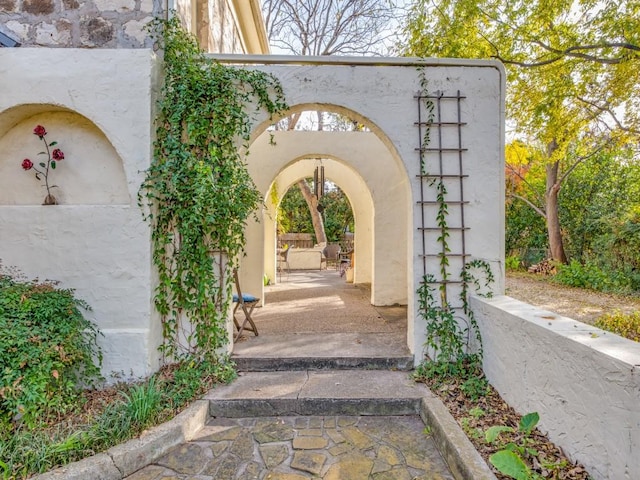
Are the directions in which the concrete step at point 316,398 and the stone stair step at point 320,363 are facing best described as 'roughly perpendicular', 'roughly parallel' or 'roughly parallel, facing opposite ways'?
roughly parallel

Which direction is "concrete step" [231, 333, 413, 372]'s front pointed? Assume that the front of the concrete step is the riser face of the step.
toward the camera

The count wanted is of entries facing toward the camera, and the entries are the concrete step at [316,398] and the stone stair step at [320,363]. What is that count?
2

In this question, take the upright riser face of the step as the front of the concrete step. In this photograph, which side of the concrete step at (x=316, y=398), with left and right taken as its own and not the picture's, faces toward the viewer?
front

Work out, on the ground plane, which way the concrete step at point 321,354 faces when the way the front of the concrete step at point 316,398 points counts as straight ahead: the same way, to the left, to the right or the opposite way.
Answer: the same way

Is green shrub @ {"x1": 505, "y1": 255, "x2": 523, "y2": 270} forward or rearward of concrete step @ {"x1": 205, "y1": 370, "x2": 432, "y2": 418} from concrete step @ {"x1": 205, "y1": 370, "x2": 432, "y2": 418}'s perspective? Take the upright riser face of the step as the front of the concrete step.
rearward

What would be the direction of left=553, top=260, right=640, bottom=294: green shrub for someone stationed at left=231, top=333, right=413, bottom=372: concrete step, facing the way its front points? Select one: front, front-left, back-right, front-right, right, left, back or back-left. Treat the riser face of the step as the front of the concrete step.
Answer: back-left

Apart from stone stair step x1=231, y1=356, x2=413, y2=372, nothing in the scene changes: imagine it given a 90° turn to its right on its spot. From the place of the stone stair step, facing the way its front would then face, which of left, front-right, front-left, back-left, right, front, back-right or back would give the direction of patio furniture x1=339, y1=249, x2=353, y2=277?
right

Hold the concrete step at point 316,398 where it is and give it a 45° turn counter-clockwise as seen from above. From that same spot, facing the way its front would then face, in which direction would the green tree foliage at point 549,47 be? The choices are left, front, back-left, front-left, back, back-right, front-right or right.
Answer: left

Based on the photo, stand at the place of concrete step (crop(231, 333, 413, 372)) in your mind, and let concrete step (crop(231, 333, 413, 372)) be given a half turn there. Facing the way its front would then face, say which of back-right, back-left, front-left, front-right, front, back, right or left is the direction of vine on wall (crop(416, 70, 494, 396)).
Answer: right

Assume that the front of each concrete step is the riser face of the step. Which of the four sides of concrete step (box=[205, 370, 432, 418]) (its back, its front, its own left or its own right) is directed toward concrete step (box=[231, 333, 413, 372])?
back

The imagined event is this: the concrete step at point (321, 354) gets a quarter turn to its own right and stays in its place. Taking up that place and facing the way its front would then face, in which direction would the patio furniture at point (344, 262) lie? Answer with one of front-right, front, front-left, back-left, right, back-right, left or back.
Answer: right

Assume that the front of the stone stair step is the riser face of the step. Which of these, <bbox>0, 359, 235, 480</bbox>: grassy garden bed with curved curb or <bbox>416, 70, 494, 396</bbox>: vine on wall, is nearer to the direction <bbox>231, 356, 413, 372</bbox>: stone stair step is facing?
the grassy garden bed with curved curb

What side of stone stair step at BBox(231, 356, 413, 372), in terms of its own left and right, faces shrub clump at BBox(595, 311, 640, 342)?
left

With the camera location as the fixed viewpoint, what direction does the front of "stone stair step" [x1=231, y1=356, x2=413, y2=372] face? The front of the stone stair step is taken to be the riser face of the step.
facing the viewer

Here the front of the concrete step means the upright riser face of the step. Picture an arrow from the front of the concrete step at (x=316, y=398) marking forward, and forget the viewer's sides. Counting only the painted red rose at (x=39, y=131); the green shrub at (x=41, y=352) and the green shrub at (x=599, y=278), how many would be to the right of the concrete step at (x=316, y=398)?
2

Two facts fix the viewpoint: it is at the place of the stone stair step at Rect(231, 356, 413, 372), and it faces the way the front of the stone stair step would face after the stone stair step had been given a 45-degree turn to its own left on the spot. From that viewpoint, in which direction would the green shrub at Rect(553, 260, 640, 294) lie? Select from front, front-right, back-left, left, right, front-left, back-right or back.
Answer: left
